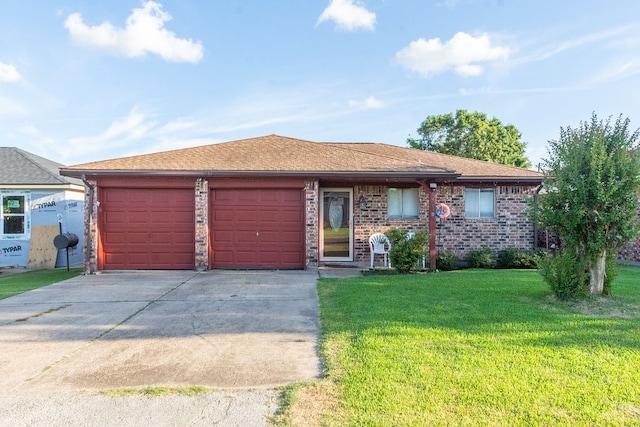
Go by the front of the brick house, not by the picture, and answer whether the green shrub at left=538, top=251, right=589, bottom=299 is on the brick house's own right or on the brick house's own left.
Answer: on the brick house's own left

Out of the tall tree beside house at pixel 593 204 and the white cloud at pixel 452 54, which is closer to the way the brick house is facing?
the tall tree beside house

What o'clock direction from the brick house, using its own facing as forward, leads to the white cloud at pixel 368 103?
The white cloud is roughly at 7 o'clock from the brick house.

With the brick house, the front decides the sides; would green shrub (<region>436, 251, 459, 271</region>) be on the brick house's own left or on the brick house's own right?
on the brick house's own left

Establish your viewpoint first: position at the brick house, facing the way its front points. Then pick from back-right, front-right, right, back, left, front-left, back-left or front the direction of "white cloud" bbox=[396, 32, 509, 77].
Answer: back-left

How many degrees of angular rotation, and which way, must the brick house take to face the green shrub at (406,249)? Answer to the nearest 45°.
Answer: approximately 90° to its left

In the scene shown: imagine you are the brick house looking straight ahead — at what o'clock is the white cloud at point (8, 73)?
The white cloud is roughly at 4 o'clock from the brick house.

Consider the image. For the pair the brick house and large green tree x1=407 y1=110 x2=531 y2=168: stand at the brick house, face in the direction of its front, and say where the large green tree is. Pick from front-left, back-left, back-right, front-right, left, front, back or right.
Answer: back-left

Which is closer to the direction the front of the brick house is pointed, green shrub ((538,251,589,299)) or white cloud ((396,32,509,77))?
the green shrub

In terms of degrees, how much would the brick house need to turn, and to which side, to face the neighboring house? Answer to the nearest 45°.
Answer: approximately 135° to its right

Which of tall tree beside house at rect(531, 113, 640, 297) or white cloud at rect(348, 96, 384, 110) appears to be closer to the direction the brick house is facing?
the tall tree beside house

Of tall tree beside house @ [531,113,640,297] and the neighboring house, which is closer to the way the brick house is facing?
the tall tree beside house

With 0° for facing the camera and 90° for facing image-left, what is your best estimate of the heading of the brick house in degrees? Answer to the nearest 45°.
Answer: approximately 0°

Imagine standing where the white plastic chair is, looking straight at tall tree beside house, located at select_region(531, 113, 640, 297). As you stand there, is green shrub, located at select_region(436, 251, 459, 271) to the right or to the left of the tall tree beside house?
left

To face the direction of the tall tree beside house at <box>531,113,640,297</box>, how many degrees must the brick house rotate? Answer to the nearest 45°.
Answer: approximately 45° to its left

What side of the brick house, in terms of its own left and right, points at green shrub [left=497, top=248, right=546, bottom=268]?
left

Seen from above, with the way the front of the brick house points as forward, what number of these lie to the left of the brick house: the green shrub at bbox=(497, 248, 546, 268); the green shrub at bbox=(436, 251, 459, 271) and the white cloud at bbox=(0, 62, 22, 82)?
2

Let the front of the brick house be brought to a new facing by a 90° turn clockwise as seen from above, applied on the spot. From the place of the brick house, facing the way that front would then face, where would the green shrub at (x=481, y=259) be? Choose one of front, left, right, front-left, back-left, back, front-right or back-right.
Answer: back
